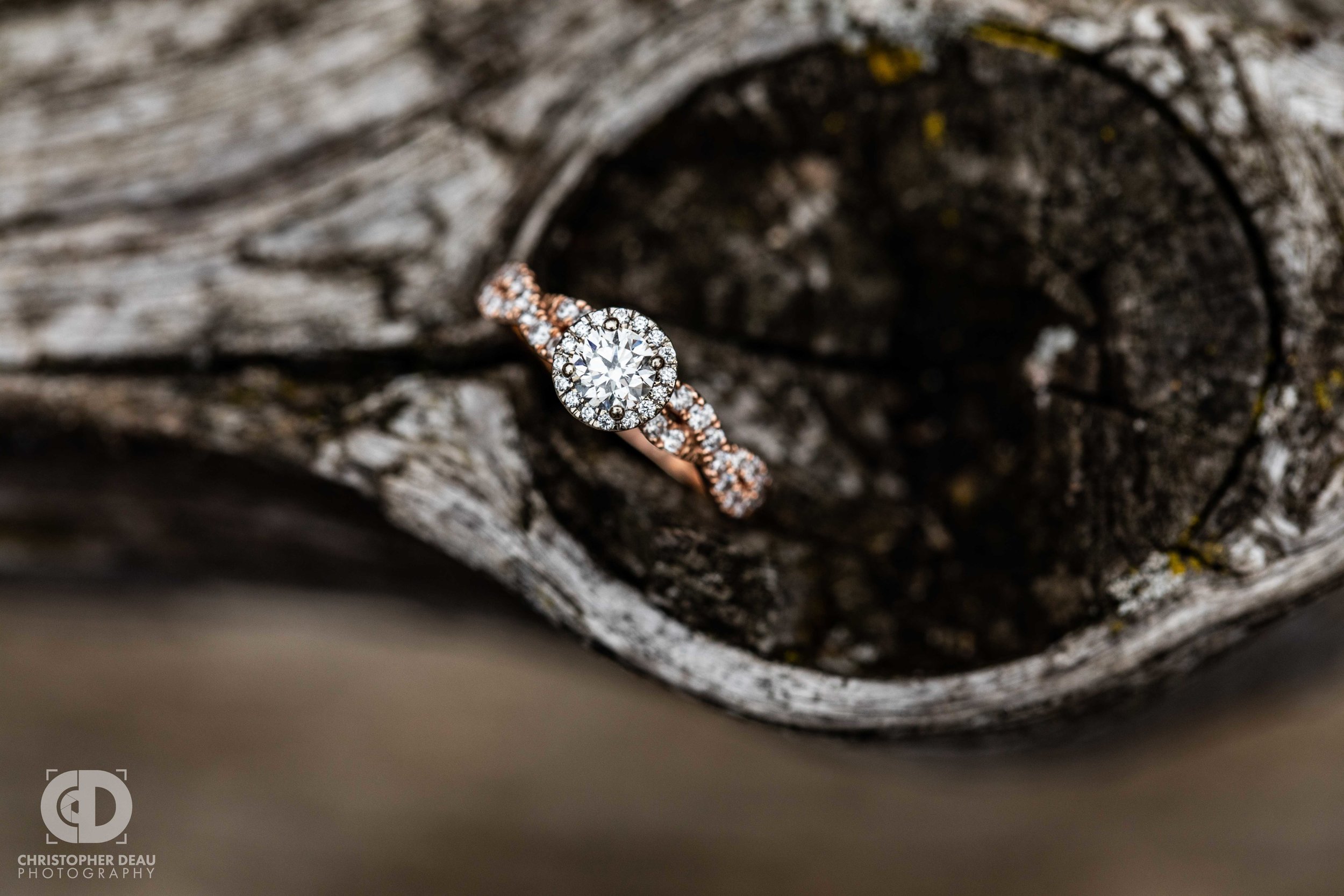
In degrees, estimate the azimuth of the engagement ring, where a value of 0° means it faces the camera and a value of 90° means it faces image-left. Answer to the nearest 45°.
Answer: approximately 0°
